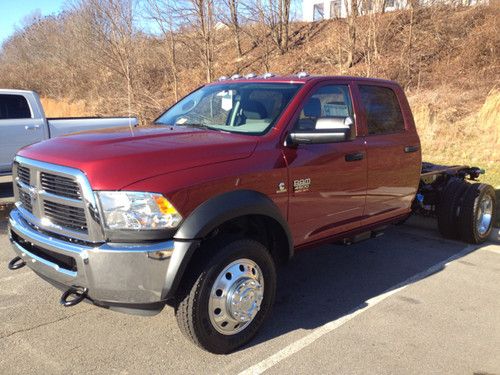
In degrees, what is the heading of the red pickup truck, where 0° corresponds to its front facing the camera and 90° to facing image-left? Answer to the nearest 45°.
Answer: approximately 45°

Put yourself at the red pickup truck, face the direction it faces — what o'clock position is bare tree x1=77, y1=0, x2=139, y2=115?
The bare tree is roughly at 4 o'clock from the red pickup truck.

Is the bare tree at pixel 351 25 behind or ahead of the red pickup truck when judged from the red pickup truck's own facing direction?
behind

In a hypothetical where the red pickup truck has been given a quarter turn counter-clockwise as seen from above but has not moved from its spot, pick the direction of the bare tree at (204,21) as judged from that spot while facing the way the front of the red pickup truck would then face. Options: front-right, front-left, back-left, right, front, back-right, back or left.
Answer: back-left

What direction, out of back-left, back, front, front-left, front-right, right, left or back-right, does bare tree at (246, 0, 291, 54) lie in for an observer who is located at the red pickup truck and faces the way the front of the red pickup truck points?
back-right
